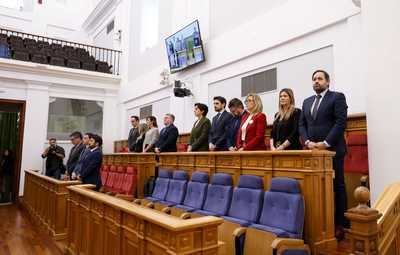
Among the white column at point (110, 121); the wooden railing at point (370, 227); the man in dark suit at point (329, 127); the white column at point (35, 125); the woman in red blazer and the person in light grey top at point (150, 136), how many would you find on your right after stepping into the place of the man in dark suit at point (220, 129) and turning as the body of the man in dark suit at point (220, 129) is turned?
3

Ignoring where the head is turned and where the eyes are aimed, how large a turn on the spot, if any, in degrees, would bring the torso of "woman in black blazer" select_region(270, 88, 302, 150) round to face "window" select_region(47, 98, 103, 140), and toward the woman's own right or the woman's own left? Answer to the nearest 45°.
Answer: approximately 90° to the woman's own right

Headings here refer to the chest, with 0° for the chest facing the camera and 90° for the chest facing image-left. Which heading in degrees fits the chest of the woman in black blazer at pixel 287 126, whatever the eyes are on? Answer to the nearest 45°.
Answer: approximately 45°
